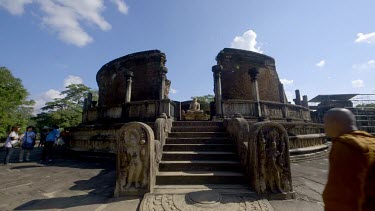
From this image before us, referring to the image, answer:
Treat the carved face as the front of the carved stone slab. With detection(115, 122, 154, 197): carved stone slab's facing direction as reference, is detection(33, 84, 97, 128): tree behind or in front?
behind

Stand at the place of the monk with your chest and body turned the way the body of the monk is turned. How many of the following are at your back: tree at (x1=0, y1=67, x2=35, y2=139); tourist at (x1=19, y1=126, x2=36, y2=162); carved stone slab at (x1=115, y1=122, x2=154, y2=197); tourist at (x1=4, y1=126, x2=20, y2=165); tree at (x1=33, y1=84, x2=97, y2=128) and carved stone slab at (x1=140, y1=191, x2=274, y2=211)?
0

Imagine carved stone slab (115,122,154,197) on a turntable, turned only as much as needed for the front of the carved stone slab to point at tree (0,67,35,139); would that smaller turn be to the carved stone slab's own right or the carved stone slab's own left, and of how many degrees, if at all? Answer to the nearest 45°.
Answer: approximately 135° to the carved stone slab's own right

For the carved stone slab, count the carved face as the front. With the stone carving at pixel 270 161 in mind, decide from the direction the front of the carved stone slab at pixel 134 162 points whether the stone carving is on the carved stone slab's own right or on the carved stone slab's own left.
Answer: on the carved stone slab's own left

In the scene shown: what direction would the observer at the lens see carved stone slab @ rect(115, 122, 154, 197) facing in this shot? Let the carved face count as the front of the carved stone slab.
facing the viewer

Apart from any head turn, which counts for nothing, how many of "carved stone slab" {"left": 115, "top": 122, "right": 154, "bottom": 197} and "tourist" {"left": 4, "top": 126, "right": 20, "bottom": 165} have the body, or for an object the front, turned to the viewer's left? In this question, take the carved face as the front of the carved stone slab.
0

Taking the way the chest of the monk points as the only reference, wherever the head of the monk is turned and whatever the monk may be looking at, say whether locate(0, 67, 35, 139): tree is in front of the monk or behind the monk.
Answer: in front

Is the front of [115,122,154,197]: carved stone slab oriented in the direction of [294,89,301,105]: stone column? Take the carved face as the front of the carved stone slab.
no

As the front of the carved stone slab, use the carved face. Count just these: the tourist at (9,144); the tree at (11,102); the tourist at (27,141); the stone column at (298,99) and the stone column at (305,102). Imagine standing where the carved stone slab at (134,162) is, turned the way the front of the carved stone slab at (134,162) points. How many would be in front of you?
0

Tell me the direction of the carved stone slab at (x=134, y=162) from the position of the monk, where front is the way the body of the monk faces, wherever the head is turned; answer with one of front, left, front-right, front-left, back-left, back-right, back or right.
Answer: front

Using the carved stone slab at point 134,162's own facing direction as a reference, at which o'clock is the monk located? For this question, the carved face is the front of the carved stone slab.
The monk is roughly at 11 o'clock from the carved stone slab.

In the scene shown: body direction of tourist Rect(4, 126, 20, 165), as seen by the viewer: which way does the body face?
to the viewer's right

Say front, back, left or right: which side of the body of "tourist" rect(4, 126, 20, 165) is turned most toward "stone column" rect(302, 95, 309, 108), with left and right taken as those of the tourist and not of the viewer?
front
